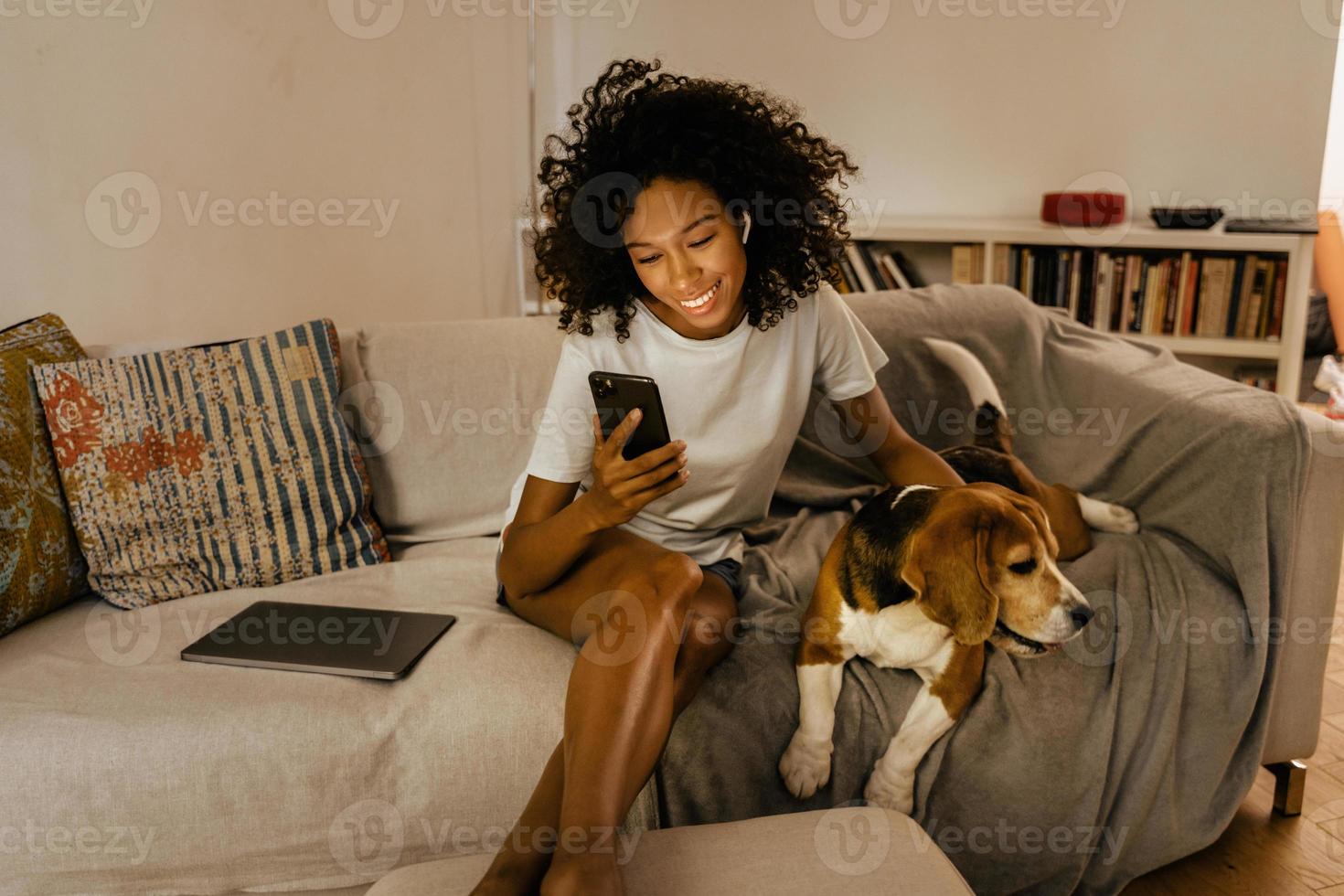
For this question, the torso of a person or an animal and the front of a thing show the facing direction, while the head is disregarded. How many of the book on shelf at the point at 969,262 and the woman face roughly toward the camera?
2

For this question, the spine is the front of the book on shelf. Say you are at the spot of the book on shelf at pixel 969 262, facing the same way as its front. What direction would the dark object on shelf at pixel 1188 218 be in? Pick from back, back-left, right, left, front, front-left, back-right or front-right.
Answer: left

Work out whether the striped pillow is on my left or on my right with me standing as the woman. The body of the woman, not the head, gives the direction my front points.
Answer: on my right

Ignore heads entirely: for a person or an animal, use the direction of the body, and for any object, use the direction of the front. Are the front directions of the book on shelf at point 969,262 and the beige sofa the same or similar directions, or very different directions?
same or similar directions

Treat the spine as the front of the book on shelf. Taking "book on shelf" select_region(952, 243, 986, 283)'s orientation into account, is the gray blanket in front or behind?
in front

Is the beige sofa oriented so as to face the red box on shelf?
no

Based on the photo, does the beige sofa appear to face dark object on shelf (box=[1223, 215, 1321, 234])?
no

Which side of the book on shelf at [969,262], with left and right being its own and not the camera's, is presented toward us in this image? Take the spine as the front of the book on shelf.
front

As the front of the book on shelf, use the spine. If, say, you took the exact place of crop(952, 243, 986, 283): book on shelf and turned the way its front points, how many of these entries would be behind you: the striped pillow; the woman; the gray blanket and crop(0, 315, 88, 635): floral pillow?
0

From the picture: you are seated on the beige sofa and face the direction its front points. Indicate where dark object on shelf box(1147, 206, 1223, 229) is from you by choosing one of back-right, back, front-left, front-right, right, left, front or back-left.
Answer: back-left

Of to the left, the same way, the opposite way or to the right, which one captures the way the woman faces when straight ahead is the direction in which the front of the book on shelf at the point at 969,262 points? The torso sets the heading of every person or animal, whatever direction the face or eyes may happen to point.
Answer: the same way

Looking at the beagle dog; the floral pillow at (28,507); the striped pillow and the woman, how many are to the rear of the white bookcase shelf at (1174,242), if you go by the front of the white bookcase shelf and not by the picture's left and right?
0

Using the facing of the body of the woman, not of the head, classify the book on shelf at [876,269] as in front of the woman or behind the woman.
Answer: behind

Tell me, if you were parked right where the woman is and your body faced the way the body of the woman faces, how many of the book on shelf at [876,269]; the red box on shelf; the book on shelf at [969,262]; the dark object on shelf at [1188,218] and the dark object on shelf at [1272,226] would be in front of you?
0

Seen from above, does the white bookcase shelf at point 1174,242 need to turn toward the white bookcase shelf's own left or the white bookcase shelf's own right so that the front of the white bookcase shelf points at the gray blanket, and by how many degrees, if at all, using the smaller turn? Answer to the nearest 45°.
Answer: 0° — it already faces it

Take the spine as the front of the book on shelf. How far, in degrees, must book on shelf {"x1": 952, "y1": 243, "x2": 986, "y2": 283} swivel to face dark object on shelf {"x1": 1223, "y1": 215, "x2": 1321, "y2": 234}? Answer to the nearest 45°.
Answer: approximately 90° to its left

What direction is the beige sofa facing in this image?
toward the camera
